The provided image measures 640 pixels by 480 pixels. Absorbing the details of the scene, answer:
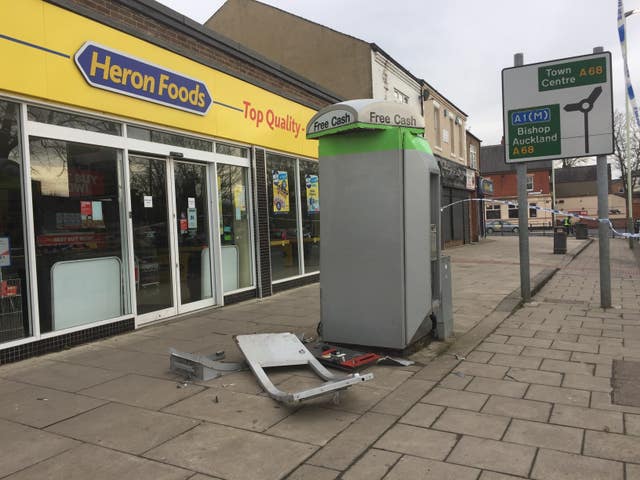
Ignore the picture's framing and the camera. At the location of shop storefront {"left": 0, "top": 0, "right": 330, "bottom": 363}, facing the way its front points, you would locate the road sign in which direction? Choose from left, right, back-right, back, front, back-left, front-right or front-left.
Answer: front-left

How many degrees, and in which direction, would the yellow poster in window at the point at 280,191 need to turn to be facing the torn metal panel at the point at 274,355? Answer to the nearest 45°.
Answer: approximately 45° to its right

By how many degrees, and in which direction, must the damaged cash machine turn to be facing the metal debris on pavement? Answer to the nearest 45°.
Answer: approximately 135° to its right

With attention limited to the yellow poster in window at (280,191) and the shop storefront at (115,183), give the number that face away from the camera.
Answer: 0

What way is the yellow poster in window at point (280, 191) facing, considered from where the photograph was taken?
facing the viewer and to the right of the viewer

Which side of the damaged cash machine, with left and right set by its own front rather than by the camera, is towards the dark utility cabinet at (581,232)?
left

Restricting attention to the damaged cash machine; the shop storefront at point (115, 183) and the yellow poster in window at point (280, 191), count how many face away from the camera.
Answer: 0

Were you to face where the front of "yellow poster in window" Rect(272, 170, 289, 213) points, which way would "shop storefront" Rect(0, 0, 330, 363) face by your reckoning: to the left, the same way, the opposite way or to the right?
the same way

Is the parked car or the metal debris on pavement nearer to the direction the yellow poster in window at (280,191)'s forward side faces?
the metal debris on pavement

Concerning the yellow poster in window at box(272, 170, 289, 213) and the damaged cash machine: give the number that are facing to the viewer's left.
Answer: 0

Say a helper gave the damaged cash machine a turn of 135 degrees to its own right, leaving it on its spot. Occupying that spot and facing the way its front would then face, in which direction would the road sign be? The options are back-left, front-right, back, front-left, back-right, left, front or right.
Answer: back

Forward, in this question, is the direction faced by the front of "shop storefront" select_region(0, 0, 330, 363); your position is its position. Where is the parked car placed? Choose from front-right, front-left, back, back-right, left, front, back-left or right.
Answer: left

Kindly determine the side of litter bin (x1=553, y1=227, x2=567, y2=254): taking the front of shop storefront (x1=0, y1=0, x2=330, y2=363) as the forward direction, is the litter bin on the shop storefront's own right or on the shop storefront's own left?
on the shop storefront's own left

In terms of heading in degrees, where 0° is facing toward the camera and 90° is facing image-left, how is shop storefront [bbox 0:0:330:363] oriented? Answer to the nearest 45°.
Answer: approximately 315°

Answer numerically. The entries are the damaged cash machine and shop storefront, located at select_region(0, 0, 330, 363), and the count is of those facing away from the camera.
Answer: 0

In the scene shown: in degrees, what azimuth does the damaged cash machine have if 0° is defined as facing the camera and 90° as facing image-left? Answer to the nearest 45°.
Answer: approximately 270°
